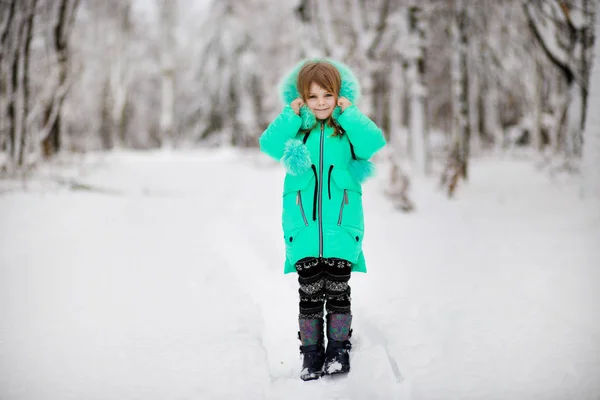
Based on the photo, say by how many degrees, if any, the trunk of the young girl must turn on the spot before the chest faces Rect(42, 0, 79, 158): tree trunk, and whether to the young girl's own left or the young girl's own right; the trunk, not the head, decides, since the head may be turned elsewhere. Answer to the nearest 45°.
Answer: approximately 135° to the young girl's own right

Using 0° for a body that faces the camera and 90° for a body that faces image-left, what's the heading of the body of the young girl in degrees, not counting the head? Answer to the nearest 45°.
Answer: approximately 0°

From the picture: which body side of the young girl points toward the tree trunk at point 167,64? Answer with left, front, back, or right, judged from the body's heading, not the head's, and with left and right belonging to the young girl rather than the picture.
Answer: back

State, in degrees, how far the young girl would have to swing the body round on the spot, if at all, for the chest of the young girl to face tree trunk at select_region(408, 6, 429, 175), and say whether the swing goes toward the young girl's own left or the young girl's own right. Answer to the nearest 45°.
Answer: approximately 180°

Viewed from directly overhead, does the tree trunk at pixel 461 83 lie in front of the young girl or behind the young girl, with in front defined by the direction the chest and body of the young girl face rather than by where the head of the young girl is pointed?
behind
